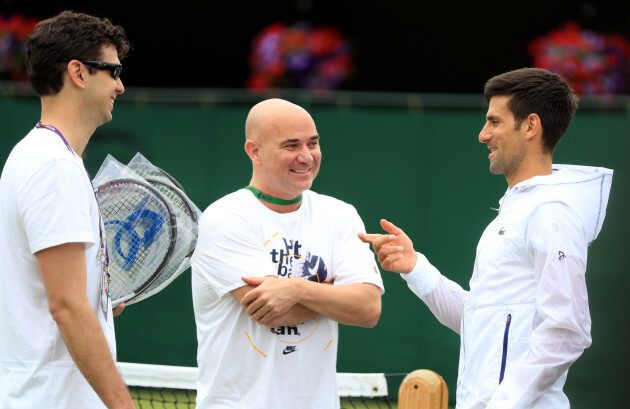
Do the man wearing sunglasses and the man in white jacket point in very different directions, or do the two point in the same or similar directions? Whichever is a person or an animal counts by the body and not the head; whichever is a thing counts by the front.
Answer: very different directions

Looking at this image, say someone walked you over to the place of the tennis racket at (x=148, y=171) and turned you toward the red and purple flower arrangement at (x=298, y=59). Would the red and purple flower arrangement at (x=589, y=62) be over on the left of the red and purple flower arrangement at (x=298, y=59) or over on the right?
right

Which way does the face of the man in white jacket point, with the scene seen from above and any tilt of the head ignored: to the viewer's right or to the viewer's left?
to the viewer's left

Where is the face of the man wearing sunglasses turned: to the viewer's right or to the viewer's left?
to the viewer's right

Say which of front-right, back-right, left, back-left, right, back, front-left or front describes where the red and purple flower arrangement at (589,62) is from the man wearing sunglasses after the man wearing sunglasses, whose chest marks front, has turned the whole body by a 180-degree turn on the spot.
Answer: back-right

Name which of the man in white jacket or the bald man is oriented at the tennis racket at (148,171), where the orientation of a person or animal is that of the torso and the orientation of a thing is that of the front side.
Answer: the man in white jacket

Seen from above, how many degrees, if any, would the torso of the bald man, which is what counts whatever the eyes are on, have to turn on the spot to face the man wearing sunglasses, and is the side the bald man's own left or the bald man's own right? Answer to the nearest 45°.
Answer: approximately 90° to the bald man's own right

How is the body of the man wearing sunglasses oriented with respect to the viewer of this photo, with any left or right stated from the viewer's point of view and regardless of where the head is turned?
facing to the right of the viewer

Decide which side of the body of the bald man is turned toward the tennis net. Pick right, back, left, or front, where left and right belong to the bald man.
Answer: back

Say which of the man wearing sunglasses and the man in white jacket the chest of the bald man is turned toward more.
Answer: the man in white jacket

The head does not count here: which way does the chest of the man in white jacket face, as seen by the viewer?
to the viewer's left

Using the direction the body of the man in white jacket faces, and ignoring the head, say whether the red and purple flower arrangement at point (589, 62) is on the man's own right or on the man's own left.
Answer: on the man's own right

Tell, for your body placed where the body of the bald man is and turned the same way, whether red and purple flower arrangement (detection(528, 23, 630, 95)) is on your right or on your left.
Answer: on your left
